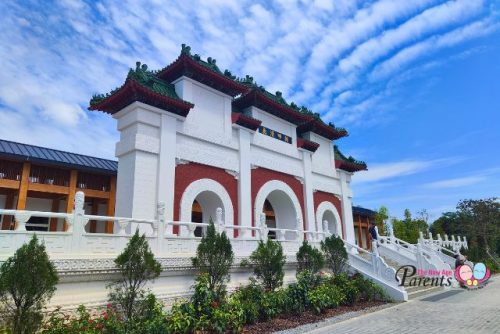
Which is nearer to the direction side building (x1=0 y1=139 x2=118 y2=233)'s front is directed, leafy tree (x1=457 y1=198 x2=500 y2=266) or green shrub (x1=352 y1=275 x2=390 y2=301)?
the green shrub

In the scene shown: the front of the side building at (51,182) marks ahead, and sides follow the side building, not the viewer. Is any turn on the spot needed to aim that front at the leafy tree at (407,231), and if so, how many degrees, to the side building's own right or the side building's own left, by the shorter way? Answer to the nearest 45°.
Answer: approximately 45° to the side building's own left

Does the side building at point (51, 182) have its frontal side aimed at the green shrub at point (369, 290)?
yes

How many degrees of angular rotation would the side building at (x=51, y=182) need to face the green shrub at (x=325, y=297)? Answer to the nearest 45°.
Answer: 0° — it already faces it

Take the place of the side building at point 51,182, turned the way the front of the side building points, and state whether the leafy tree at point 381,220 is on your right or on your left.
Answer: on your left

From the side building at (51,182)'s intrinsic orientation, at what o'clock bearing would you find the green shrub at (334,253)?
The green shrub is roughly at 12 o'clock from the side building.

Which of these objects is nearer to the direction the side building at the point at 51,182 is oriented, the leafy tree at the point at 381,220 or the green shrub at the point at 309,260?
the green shrub

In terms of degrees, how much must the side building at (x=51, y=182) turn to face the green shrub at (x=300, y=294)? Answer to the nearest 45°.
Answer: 0° — it already faces it

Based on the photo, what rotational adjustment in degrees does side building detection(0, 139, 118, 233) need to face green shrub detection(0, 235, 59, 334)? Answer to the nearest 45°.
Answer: approximately 45° to its right

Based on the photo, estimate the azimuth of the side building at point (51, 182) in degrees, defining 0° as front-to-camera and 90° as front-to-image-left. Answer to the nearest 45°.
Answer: approximately 315°

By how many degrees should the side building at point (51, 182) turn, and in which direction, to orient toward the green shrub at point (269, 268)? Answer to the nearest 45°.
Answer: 0° — it already faces it
